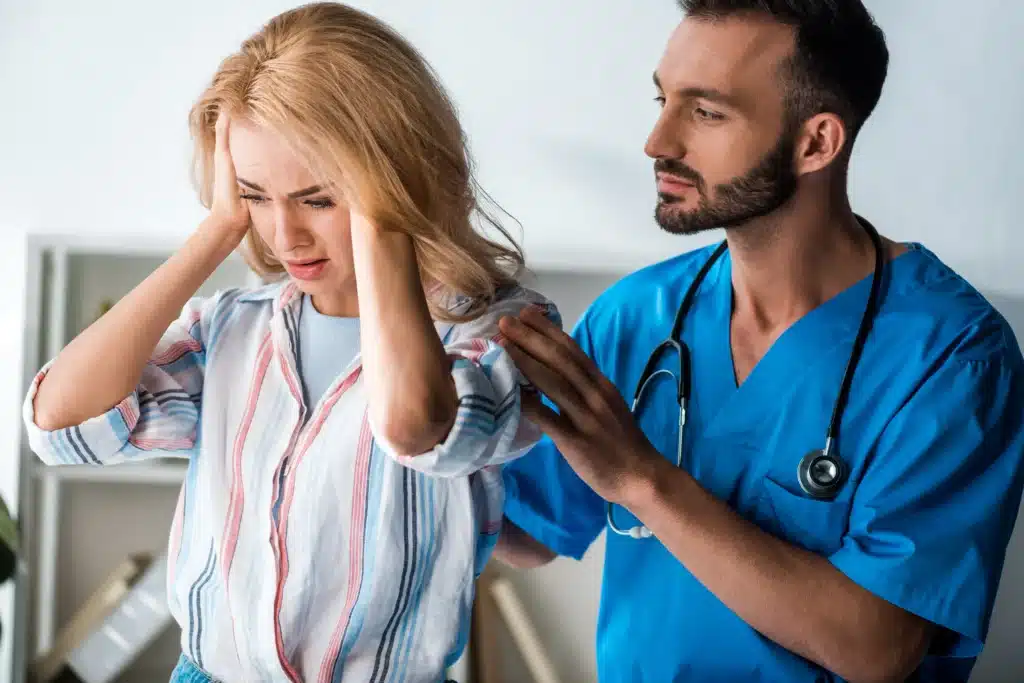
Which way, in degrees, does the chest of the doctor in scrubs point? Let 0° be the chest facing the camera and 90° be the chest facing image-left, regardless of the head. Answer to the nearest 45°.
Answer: approximately 45°

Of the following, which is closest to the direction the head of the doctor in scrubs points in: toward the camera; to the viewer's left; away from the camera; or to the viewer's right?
to the viewer's left

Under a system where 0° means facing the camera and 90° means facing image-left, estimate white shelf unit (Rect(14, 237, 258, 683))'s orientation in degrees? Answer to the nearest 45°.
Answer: approximately 0°

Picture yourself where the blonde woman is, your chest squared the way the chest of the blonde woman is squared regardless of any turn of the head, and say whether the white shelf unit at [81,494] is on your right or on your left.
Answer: on your right

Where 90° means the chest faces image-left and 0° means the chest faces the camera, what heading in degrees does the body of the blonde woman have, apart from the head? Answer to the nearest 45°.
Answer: approximately 45°

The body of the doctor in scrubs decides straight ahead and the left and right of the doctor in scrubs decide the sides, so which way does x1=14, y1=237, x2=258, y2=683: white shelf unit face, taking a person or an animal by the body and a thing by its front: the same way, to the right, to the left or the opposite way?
to the left
